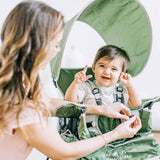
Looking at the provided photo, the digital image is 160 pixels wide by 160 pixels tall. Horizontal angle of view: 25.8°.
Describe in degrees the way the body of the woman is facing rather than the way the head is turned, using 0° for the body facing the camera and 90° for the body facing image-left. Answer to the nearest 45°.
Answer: approximately 225°

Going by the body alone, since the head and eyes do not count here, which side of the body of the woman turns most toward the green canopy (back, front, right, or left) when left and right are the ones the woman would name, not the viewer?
front

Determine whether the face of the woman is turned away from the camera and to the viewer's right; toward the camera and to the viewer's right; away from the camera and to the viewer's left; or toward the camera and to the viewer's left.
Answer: away from the camera and to the viewer's right
